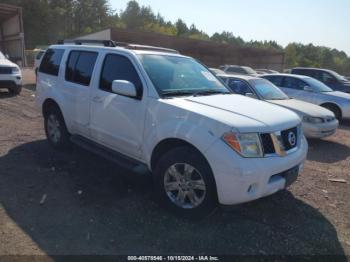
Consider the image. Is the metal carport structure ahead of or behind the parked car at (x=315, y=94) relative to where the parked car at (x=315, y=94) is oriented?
behind

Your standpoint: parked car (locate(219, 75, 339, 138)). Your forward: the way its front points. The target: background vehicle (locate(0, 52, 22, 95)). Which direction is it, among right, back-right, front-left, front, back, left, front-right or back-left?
back-right

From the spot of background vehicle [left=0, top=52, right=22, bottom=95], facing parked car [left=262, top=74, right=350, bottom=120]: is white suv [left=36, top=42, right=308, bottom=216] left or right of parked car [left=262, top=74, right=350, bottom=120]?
right

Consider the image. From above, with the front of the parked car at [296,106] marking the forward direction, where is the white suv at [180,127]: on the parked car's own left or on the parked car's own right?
on the parked car's own right

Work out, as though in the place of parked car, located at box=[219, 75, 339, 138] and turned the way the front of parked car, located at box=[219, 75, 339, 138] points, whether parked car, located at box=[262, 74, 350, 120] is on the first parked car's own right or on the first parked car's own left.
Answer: on the first parked car's own left

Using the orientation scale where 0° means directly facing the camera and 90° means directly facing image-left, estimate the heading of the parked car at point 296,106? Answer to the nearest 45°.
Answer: approximately 315°

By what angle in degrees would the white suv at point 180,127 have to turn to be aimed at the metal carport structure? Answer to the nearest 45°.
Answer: approximately 180°

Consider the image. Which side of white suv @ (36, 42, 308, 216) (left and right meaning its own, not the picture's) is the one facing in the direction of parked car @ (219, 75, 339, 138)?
left

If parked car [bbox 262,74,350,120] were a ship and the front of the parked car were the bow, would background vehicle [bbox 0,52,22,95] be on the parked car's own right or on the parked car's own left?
on the parked car's own right

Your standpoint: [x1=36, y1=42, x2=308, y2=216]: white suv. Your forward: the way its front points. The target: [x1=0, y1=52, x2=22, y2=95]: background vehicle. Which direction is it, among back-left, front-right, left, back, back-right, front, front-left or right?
back
